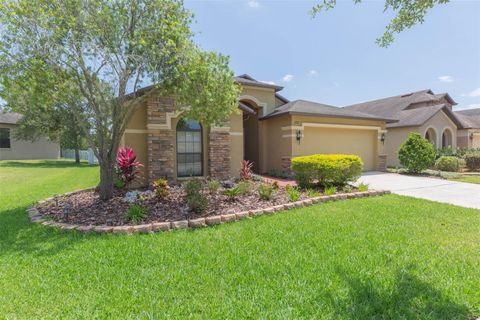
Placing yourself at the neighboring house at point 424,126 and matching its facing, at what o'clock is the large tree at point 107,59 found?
The large tree is roughly at 2 o'clock from the neighboring house.

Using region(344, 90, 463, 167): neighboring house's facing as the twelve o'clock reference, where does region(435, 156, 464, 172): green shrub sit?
The green shrub is roughly at 1 o'clock from the neighboring house.

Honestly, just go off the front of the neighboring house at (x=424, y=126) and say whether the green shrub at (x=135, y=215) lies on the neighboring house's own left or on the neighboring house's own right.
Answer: on the neighboring house's own right

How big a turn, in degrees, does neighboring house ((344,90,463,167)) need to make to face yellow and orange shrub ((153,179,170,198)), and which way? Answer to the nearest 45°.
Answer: approximately 45° to its right

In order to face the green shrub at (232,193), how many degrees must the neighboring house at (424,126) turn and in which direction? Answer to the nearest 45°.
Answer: approximately 45° to its right

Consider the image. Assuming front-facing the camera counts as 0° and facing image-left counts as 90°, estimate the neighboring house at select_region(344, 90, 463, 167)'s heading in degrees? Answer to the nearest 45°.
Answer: approximately 315°

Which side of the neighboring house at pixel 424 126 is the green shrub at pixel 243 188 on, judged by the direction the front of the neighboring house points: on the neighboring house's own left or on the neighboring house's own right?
on the neighboring house's own right

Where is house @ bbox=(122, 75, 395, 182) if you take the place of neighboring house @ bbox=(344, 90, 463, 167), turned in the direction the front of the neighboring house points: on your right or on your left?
on your right

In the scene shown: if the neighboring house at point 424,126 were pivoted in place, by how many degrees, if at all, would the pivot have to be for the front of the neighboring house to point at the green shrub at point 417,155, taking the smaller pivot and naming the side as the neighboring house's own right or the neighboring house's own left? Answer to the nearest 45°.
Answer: approximately 45° to the neighboring house's own right
